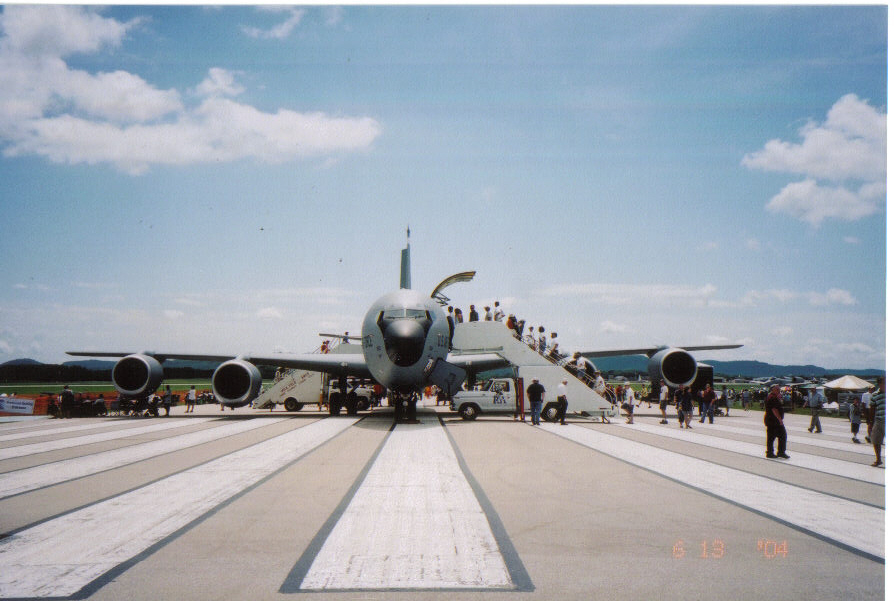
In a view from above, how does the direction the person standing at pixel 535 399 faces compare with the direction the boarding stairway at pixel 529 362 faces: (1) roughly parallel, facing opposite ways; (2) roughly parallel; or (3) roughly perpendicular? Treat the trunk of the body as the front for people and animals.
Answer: roughly perpendicular

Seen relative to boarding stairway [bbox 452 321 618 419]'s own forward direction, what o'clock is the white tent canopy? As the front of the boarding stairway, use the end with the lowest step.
The white tent canopy is roughly at 11 o'clock from the boarding stairway.

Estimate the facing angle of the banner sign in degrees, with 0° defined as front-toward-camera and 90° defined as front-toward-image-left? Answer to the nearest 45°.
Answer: approximately 0°

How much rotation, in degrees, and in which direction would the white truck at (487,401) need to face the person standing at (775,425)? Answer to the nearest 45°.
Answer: approximately 135° to its left

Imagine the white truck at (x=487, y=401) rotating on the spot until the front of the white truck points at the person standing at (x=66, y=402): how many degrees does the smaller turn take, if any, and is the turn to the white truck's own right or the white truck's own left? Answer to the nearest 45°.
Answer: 0° — it already faces them

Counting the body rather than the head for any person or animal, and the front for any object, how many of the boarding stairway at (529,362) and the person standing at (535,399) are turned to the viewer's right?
1

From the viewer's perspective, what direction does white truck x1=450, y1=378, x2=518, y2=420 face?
to the viewer's left
